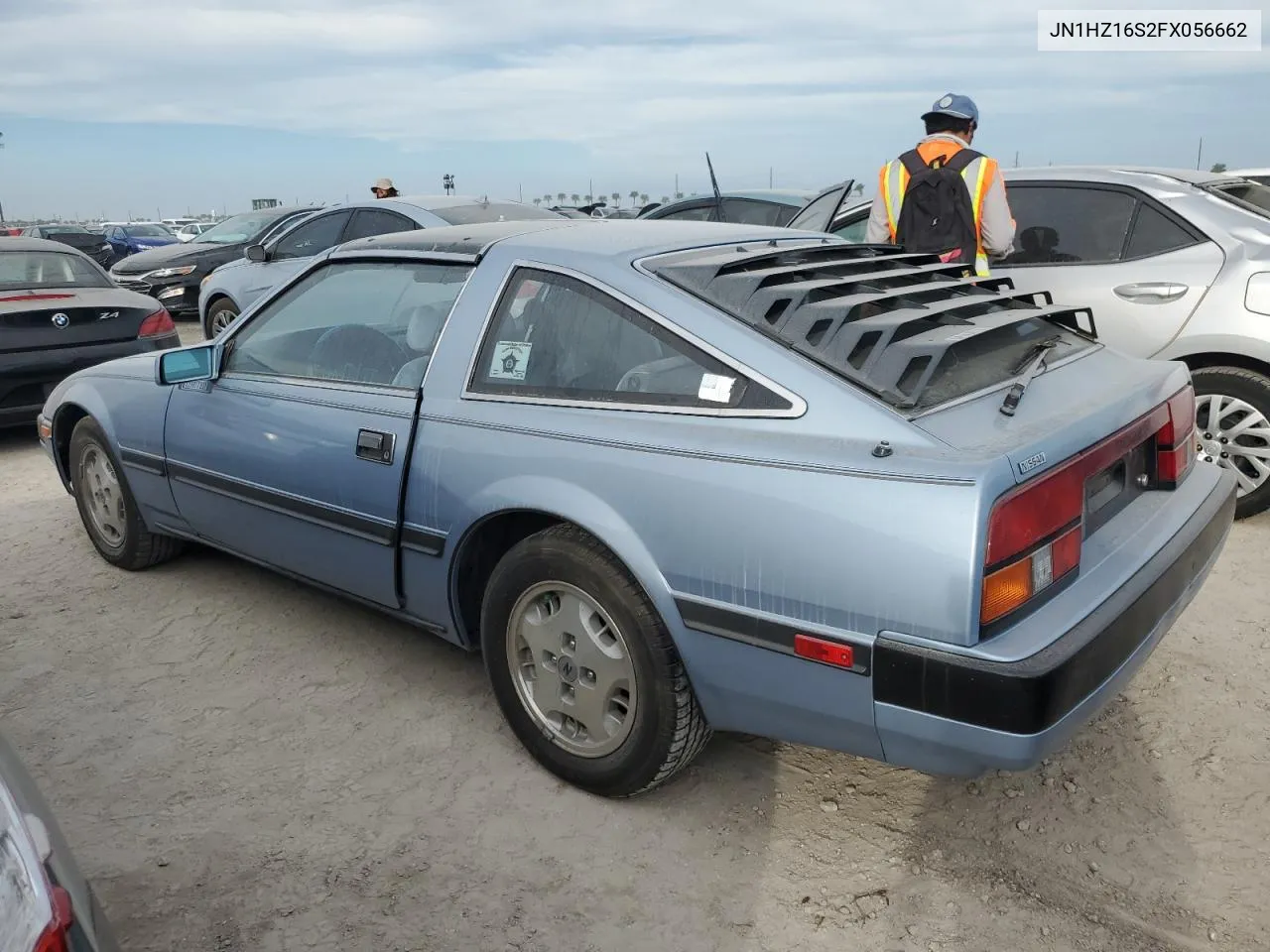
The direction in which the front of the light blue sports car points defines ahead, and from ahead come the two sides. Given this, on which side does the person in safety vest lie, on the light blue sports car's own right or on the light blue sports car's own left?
on the light blue sports car's own right

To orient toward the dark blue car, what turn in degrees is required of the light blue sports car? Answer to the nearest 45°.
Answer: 0° — it already faces it

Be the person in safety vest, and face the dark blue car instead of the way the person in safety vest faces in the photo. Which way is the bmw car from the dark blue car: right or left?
left

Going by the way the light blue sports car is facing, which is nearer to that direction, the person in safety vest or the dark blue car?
the dark blue car

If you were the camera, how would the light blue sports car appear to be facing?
facing away from the viewer and to the left of the viewer
